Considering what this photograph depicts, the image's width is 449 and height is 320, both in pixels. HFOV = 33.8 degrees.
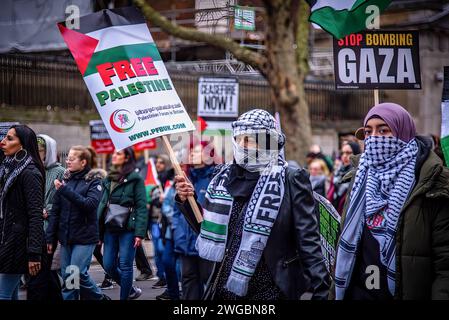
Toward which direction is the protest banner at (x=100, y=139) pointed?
toward the camera

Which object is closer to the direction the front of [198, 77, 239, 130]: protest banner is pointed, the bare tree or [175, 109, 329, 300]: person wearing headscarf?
the person wearing headscarf

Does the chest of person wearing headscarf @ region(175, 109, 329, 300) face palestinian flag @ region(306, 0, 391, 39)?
no

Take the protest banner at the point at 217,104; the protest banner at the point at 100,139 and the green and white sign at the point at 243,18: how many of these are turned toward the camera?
3

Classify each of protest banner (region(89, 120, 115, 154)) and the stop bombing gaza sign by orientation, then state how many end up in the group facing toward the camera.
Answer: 2

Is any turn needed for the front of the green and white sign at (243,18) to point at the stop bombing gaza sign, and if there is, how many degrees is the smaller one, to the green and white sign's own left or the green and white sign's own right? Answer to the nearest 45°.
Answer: approximately 45° to the green and white sign's own left

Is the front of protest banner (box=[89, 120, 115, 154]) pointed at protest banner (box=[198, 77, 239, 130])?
no

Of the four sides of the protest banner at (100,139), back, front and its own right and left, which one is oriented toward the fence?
back

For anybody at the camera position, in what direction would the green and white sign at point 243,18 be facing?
facing the viewer

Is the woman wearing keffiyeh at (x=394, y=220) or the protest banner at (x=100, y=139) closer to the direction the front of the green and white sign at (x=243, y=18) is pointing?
the woman wearing keffiyeh

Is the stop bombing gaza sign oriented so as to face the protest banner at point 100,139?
no

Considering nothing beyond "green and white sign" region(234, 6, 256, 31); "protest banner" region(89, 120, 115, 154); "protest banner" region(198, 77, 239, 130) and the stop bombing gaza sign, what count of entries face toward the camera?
4

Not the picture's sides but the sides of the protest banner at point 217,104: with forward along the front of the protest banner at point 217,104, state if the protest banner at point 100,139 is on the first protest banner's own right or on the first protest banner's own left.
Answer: on the first protest banner's own right

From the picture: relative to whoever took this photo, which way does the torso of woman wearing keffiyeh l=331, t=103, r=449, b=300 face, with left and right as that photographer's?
facing the viewer and to the left of the viewer

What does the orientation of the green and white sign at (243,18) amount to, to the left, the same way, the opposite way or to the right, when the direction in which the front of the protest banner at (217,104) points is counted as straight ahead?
the same way

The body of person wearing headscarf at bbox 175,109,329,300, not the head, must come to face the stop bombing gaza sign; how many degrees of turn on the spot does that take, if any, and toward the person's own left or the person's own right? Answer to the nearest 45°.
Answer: approximately 180°

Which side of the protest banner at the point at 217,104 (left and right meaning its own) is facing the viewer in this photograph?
front

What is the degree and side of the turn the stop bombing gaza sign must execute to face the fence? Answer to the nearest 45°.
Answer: approximately 135° to its right
